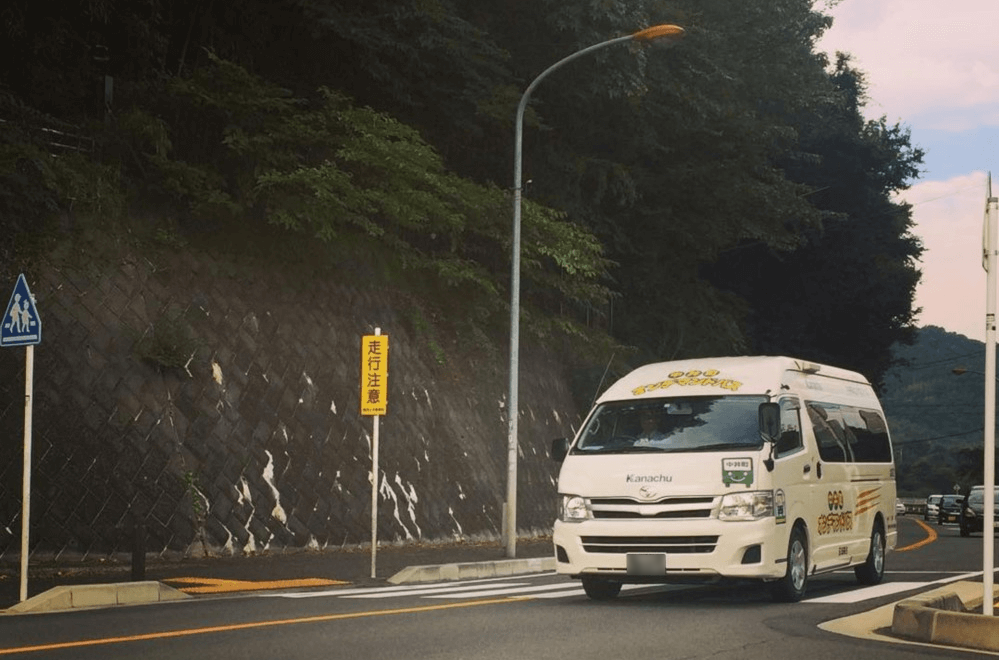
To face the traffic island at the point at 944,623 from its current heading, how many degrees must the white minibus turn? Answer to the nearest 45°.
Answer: approximately 90° to its left

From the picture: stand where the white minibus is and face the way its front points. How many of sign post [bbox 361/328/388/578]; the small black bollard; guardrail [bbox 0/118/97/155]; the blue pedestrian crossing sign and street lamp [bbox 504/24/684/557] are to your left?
0

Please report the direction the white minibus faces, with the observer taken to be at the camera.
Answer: facing the viewer and to the left of the viewer

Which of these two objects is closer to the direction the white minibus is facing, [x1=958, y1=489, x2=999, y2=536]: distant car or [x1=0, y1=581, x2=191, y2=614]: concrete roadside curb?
the concrete roadside curb

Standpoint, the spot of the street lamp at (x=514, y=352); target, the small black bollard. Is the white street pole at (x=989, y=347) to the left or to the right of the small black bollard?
left

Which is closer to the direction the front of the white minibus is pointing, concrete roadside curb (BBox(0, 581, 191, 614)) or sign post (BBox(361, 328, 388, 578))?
the concrete roadside curb

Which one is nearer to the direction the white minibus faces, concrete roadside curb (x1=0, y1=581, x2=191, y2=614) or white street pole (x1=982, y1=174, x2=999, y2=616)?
the concrete roadside curb

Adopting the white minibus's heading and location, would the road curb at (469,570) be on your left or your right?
on your right

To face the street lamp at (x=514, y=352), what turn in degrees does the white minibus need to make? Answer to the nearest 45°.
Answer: approximately 135° to its right

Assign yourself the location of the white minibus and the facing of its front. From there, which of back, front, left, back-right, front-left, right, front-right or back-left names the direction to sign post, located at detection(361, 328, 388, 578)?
right

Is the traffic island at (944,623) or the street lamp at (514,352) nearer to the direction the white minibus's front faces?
the traffic island

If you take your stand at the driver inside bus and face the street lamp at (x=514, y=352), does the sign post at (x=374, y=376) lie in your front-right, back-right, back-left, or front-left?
front-left

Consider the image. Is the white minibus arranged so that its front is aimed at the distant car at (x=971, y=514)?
no

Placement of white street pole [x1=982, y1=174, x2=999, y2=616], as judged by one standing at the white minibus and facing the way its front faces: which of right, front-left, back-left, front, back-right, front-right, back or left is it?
left

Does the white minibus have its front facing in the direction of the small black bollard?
no

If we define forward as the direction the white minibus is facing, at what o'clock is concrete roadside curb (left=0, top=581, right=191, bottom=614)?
The concrete roadside curb is roughly at 1 o'clock from the white minibus.

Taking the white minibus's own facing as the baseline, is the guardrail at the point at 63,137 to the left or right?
on its right
